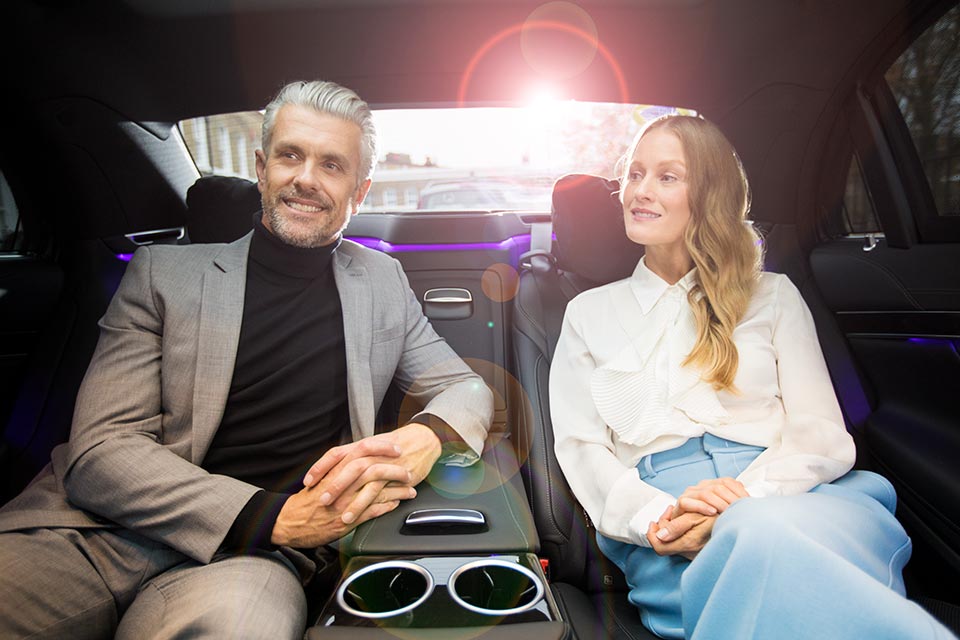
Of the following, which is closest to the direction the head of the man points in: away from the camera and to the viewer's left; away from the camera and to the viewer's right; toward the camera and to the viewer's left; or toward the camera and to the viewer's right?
toward the camera and to the viewer's right

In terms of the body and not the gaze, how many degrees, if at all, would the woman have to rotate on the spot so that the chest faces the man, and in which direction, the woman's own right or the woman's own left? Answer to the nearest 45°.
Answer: approximately 45° to the woman's own right

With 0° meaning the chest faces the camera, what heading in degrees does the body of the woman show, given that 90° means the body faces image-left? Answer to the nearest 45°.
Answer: approximately 0°
